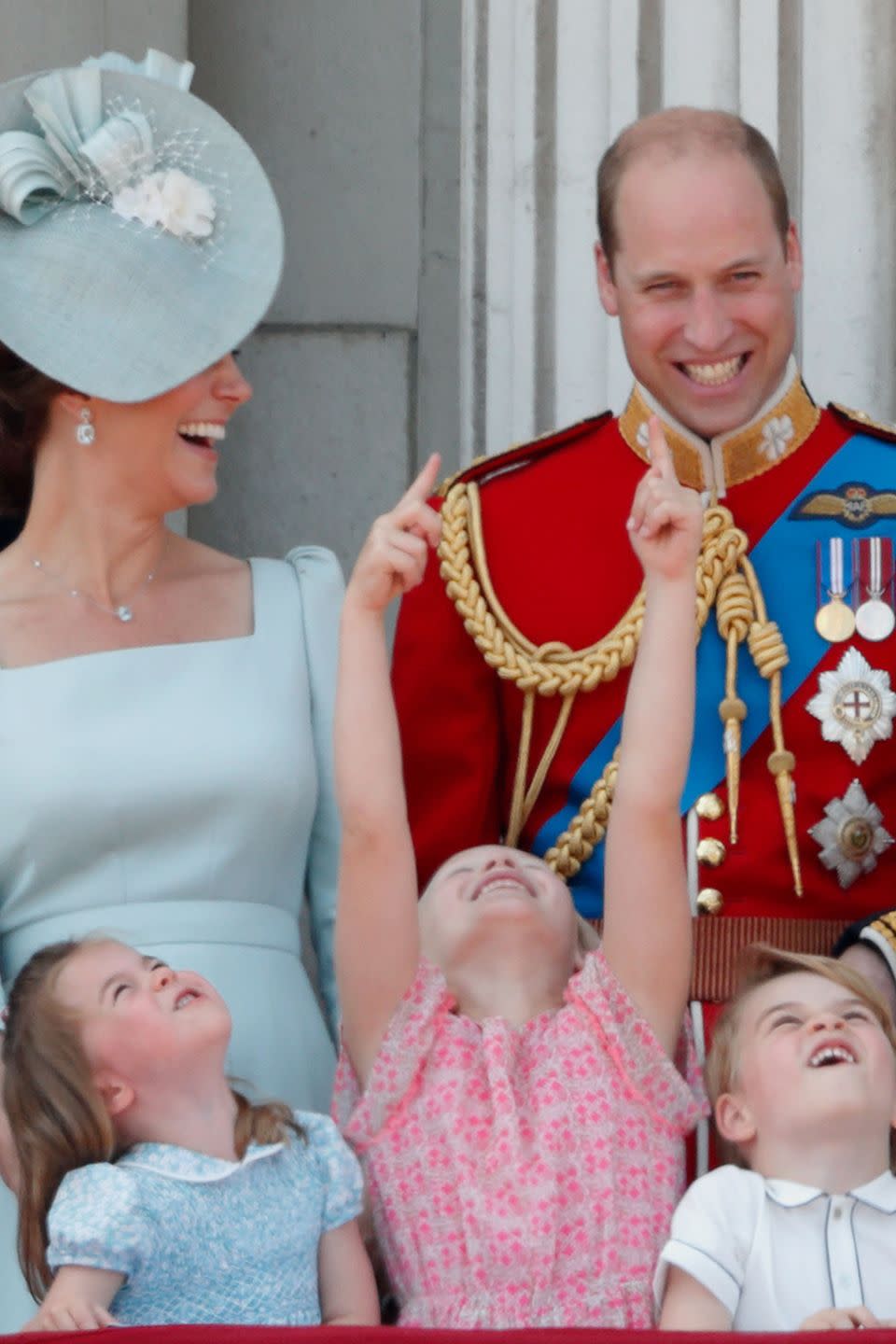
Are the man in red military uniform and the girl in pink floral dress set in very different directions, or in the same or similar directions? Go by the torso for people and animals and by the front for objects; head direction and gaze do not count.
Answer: same or similar directions

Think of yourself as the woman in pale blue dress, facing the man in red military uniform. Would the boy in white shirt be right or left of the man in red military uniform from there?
right

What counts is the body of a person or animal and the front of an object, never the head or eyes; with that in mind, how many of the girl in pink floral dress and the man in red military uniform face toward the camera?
2

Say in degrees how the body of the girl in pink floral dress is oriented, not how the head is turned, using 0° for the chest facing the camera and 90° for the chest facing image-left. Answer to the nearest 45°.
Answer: approximately 0°

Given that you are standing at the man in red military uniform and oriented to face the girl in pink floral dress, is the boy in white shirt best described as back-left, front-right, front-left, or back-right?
front-left

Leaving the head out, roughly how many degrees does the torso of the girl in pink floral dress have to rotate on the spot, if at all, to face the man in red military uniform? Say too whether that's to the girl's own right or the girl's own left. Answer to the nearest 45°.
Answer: approximately 135° to the girl's own left

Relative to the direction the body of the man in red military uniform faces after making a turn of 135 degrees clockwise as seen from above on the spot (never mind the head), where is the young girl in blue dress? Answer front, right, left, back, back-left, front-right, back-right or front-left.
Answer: left

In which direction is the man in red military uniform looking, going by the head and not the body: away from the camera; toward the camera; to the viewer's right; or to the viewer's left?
toward the camera

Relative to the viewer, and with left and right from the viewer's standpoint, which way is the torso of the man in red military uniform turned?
facing the viewer

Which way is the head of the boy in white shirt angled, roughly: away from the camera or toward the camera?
toward the camera

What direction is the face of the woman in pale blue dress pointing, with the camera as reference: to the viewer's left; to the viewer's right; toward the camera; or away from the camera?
to the viewer's right

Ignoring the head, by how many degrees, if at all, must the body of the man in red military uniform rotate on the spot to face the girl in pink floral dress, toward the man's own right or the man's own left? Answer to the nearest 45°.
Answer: approximately 45° to the man's own right

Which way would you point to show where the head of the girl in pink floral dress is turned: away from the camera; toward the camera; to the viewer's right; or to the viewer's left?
toward the camera

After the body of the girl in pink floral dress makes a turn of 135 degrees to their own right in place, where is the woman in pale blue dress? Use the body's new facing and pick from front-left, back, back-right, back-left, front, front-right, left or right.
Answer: front
